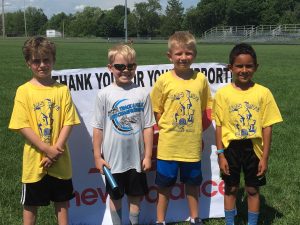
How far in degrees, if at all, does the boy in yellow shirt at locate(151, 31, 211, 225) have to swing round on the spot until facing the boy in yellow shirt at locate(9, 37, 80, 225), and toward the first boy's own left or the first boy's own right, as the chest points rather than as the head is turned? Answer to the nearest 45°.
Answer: approximately 45° to the first boy's own right

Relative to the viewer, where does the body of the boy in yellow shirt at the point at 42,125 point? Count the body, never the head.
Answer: toward the camera

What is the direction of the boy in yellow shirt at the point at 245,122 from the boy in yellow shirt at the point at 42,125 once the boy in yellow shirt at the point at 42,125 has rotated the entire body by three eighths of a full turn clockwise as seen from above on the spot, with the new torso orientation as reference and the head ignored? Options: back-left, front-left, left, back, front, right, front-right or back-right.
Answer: back-right

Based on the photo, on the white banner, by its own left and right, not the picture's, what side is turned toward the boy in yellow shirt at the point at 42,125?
right

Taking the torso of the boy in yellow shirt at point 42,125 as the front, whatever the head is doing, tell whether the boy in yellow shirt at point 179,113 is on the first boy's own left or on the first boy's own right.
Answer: on the first boy's own left

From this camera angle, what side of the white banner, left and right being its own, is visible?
front

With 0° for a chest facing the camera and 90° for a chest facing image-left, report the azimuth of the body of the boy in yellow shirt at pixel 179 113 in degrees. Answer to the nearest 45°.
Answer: approximately 0°
